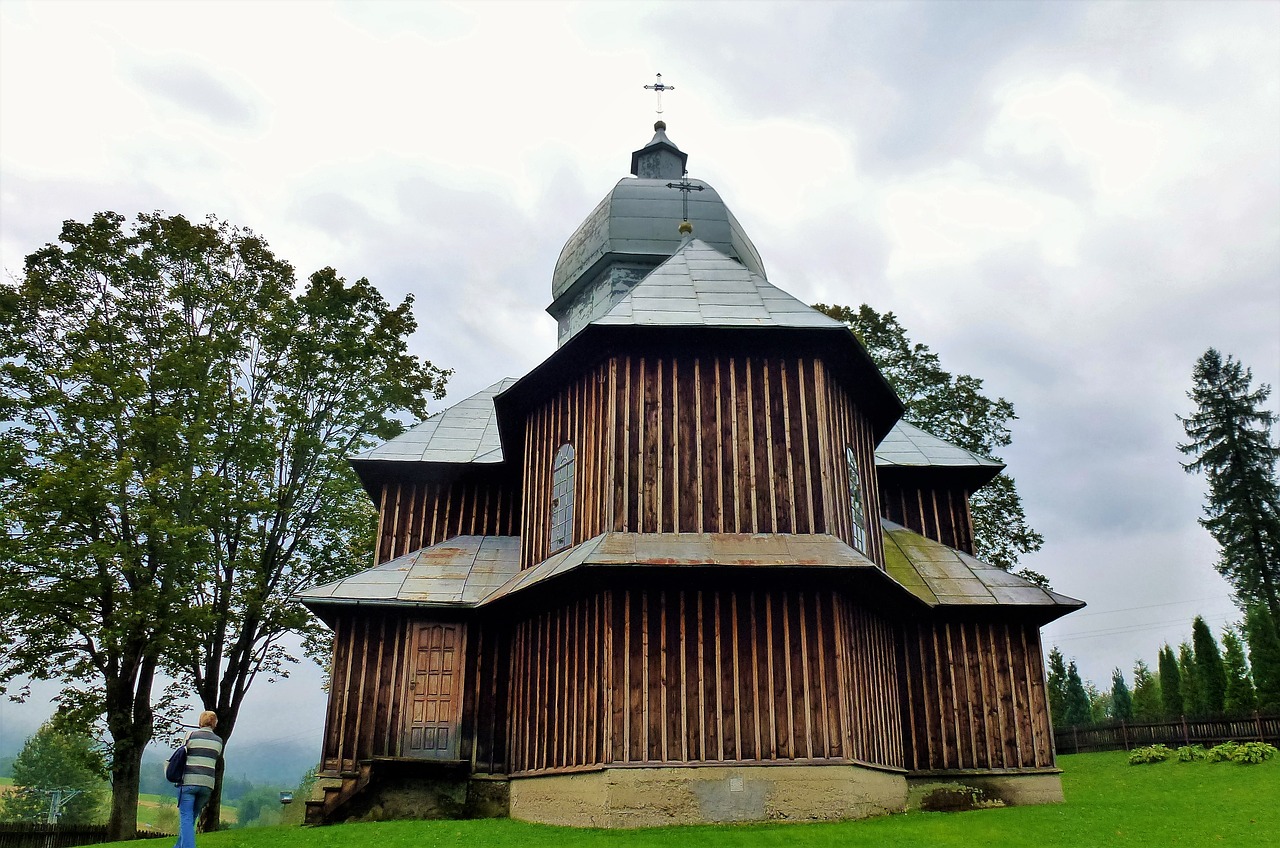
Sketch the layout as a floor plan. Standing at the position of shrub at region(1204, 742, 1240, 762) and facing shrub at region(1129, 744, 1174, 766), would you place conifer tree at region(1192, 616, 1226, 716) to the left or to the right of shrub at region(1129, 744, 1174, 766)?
right

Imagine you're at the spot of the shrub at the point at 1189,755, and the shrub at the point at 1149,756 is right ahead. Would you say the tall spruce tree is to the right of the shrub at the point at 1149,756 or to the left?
right

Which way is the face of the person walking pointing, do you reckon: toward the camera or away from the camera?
away from the camera

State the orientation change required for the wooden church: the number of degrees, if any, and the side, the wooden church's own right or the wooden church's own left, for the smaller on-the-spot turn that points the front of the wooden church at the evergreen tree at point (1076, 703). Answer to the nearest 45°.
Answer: approximately 45° to the wooden church's own right

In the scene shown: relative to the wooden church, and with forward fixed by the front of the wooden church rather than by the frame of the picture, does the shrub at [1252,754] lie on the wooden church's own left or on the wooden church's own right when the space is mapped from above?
on the wooden church's own right

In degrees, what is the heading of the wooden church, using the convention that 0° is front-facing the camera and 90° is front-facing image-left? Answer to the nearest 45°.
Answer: approximately 180°

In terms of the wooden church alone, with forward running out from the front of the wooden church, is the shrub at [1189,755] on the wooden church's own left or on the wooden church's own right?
on the wooden church's own right
